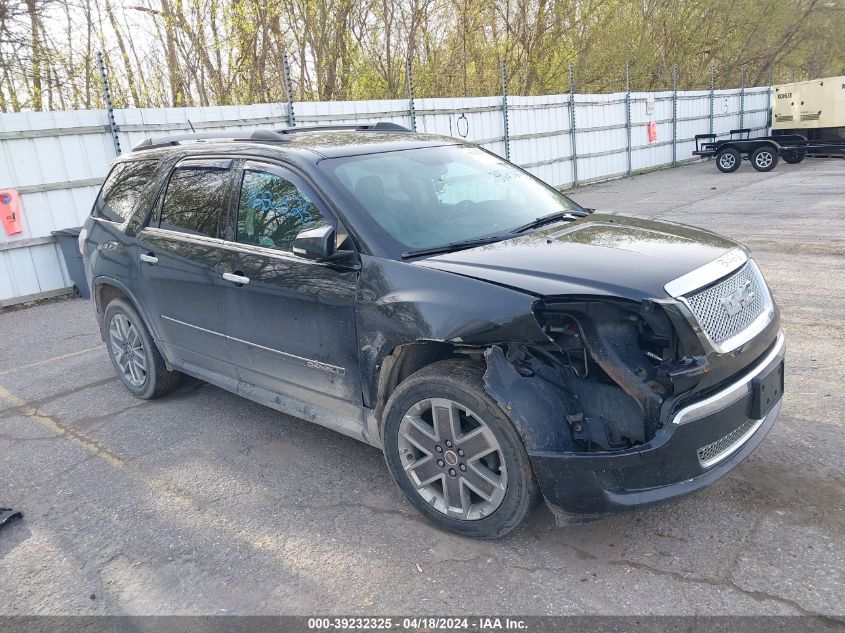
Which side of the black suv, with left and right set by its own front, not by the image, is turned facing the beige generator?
left

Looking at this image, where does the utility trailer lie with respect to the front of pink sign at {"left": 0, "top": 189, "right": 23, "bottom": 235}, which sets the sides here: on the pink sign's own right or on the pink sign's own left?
on the pink sign's own left

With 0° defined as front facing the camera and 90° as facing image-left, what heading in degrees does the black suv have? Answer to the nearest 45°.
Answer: approximately 315°

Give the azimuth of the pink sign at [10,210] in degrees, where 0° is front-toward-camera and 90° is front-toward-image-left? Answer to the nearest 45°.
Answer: approximately 0°

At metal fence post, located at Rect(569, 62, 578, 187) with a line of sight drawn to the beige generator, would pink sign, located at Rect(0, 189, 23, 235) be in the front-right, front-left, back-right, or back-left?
back-right

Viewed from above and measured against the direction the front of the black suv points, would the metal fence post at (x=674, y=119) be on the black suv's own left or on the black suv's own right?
on the black suv's own left

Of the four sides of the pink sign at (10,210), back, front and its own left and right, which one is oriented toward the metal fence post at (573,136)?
left
